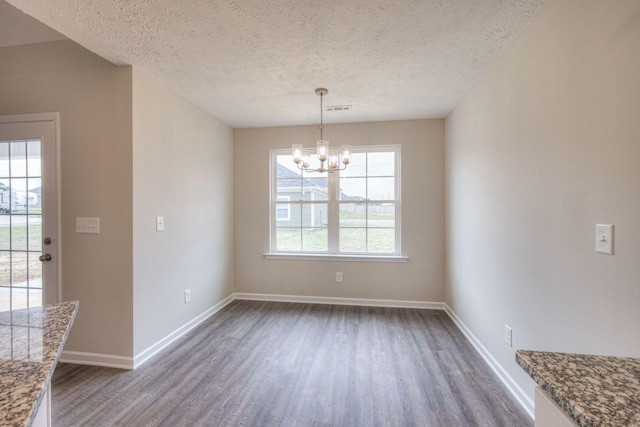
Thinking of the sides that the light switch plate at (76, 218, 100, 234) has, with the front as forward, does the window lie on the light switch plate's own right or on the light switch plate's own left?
on the light switch plate's own left

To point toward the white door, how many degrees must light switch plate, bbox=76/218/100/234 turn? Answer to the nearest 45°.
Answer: approximately 135° to its right

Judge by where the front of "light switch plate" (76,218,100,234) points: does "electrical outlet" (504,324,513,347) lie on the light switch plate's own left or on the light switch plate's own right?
on the light switch plate's own left

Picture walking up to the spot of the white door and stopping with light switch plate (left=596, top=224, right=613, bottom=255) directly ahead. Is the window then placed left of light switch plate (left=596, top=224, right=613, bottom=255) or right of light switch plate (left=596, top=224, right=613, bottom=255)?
left

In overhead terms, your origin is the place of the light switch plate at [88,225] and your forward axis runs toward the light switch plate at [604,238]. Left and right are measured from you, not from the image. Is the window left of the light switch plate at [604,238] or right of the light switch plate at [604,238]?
left

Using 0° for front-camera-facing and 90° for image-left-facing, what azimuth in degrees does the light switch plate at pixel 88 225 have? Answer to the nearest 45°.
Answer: approximately 0°

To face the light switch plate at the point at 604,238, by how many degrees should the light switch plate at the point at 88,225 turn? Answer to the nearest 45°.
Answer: approximately 45° to its left

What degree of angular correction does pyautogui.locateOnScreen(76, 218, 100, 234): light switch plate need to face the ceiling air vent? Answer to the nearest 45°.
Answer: approximately 90° to its left
